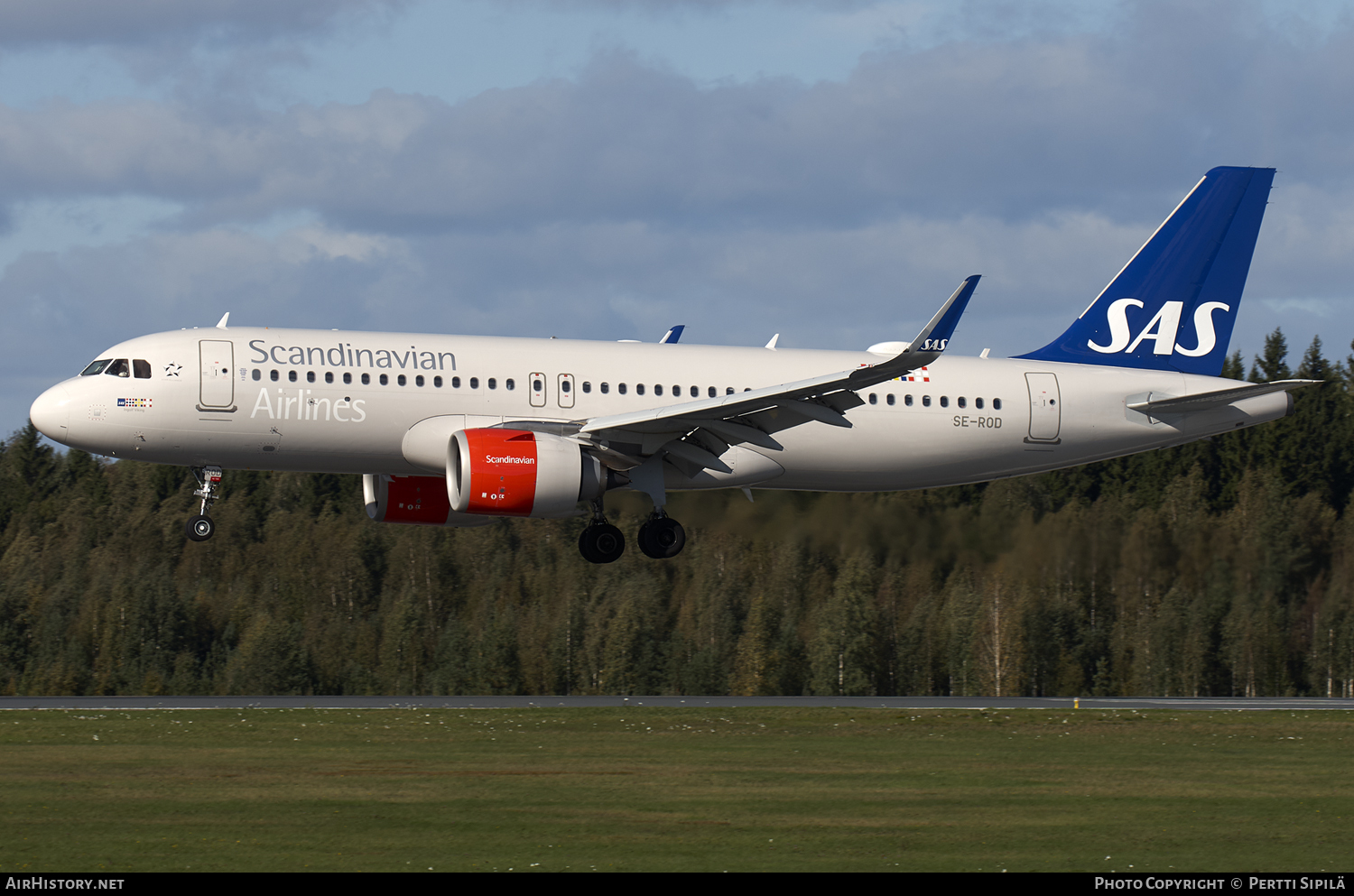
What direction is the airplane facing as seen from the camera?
to the viewer's left
